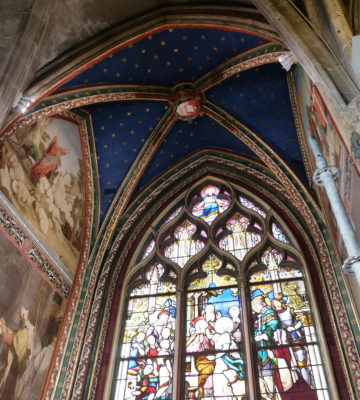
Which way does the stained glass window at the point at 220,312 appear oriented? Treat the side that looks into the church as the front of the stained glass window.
toward the camera
